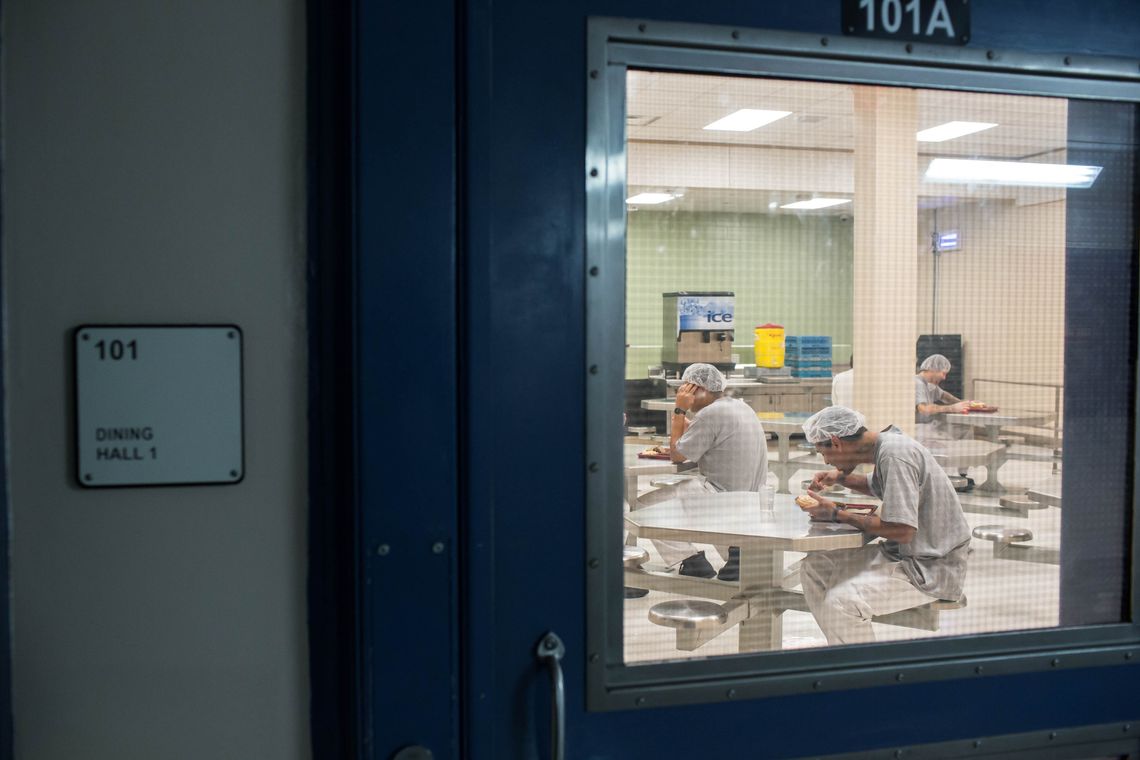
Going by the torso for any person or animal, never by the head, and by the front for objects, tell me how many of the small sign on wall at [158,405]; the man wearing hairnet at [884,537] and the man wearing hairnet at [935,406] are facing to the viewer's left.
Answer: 1

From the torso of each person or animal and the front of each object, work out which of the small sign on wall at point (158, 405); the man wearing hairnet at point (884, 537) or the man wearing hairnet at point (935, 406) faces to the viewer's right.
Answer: the man wearing hairnet at point (935, 406)

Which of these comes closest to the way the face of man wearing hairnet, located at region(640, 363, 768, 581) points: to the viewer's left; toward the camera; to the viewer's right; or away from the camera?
to the viewer's left

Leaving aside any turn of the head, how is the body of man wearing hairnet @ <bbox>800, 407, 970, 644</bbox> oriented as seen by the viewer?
to the viewer's left

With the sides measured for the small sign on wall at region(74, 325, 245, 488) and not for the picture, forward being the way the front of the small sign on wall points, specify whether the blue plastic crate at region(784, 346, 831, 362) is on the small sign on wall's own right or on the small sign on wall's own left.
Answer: on the small sign on wall's own left

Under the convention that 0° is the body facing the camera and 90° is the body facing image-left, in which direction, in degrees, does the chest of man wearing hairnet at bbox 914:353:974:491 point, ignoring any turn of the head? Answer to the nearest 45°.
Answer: approximately 270°

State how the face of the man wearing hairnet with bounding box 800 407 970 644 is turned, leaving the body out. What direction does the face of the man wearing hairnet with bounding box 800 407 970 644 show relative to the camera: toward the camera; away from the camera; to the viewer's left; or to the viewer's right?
to the viewer's left

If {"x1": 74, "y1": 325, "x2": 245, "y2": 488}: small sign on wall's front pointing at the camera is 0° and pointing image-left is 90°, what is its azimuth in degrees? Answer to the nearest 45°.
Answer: approximately 0°
